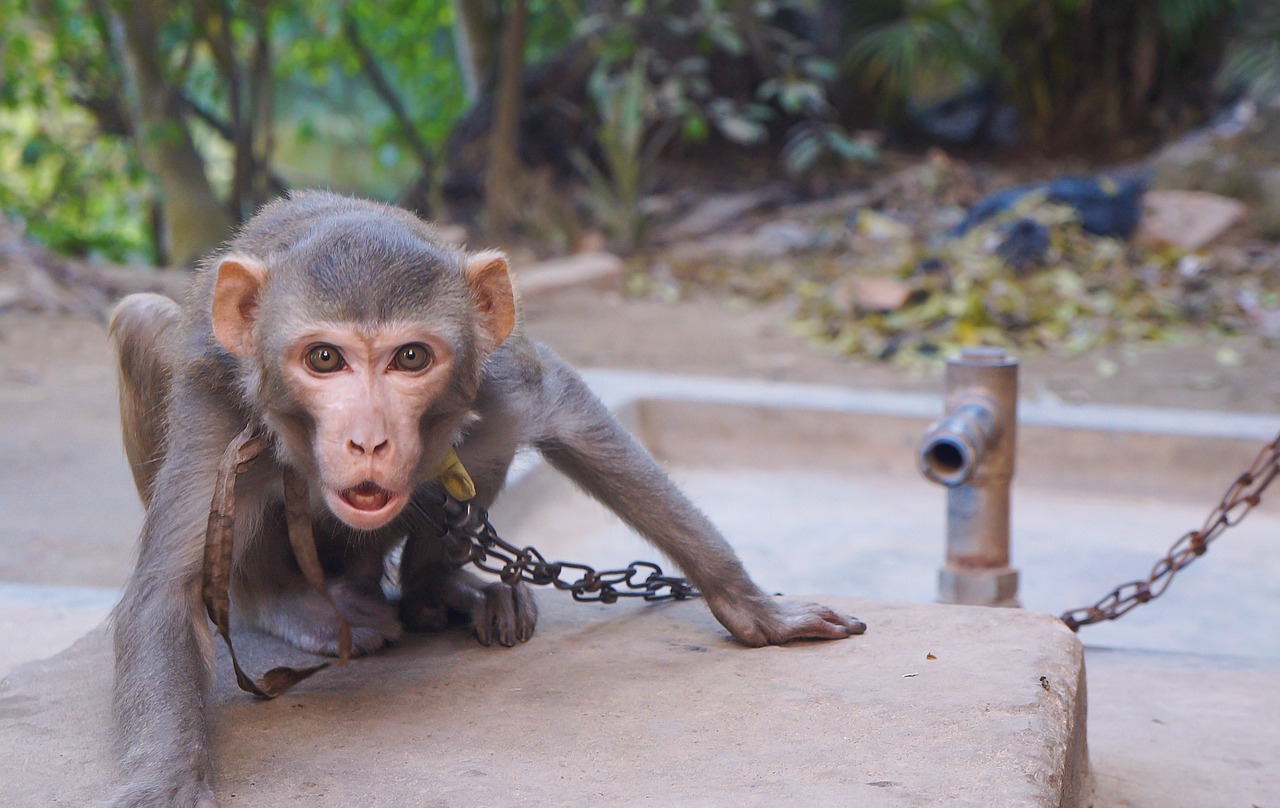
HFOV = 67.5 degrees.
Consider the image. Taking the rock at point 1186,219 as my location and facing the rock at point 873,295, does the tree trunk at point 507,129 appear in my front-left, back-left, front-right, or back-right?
front-right

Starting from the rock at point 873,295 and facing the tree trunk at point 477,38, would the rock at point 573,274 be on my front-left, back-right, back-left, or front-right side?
front-left

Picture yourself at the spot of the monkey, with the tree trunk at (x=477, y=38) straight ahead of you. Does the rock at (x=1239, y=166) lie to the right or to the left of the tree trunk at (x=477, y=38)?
right

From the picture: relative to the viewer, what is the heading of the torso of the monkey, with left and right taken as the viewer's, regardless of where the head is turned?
facing the viewer

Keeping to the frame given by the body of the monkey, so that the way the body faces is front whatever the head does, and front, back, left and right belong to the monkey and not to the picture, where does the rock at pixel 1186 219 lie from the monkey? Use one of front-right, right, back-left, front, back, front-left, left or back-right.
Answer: back-left

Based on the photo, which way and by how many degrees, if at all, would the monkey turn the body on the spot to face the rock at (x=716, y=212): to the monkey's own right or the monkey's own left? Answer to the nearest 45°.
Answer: approximately 180°

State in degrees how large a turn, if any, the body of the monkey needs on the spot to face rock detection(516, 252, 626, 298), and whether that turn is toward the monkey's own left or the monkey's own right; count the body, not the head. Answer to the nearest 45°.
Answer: approximately 180°

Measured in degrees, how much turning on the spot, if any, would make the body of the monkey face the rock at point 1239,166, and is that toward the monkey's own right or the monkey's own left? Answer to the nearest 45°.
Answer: approximately 135° to the monkey's own left

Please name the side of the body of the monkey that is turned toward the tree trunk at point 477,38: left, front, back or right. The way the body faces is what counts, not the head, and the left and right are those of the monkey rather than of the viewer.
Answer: back

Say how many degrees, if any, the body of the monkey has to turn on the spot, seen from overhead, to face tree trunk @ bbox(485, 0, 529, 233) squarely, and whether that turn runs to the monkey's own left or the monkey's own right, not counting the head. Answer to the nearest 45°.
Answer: approximately 180°

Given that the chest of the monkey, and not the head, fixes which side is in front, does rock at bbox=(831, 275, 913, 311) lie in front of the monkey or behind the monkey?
behind

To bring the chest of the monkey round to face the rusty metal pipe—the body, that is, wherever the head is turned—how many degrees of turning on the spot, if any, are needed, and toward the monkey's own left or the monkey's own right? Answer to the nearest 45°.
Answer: approximately 135° to the monkey's own left
